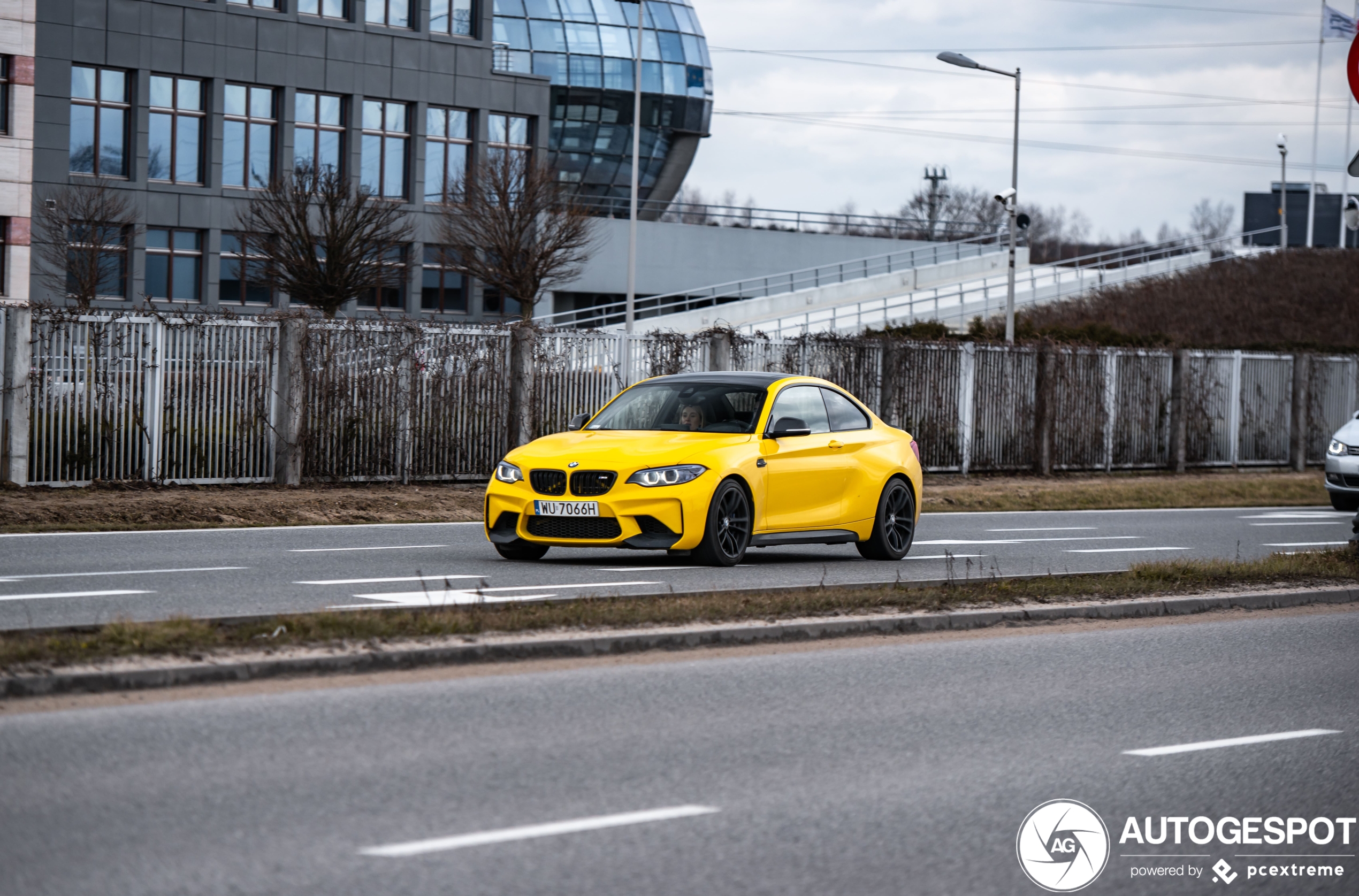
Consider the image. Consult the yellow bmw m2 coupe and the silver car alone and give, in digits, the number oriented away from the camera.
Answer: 0

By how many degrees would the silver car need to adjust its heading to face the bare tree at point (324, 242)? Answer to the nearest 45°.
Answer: approximately 90° to its right

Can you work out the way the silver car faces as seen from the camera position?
facing the viewer and to the left of the viewer

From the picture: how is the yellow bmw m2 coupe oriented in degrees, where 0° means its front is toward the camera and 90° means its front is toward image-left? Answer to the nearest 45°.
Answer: approximately 45°

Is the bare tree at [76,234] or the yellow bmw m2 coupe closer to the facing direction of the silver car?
the yellow bmw m2 coupe

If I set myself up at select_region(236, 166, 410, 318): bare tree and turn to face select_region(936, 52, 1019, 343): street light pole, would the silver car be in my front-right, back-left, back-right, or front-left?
front-right

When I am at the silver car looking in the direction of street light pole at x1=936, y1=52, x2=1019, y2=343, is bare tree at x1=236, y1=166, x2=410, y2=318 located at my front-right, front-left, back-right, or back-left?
front-left

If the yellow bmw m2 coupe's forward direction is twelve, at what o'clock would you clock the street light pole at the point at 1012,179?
The street light pole is roughly at 5 o'clock from the yellow bmw m2 coupe.

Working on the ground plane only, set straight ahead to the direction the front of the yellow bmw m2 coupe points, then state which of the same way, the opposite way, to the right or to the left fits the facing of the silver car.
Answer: the same way

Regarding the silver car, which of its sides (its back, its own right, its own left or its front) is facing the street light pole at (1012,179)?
right

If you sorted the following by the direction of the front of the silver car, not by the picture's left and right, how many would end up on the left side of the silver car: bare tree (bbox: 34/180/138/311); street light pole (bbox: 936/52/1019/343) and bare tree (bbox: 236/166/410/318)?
0

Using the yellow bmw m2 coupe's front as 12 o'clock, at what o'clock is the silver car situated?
The silver car is roughly at 6 o'clock from the yellow bmw m2 coupe.
